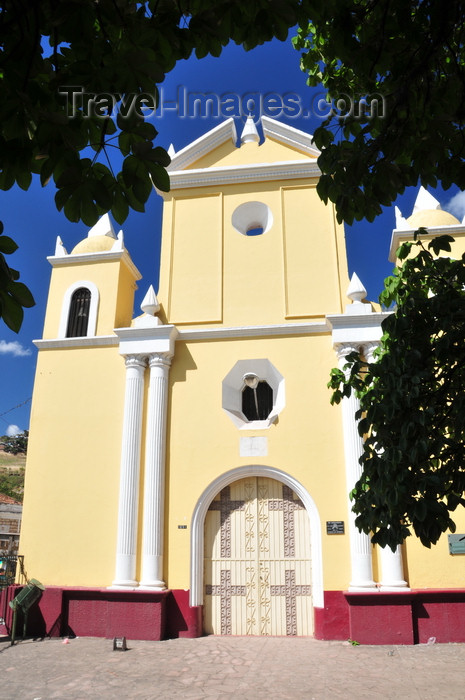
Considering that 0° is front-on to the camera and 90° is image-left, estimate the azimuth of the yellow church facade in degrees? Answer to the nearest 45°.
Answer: approximately 0°
